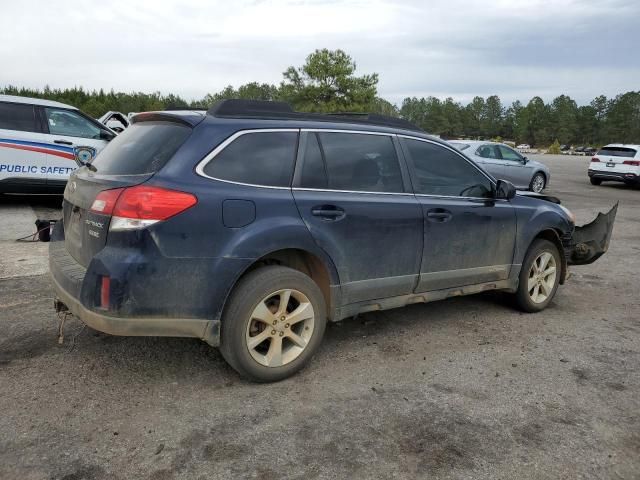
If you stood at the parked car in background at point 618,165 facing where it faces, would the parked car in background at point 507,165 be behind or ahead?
behind

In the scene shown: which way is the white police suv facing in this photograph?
to the viewer's right

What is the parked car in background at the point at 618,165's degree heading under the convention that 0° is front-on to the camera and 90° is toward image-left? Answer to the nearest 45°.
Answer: approximately 225°

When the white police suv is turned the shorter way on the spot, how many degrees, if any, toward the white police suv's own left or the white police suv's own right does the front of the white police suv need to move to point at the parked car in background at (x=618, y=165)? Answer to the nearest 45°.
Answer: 0° — it already faces it

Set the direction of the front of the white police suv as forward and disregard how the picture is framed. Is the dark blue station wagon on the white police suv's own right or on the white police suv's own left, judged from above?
on the white police suv's own right

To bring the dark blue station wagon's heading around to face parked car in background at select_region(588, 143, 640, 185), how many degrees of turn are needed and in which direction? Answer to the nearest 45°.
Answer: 0° — it already faces it

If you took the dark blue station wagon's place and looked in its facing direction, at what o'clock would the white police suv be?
The white police suv is roughly at 9 o'clock from the dark blue station wagon.

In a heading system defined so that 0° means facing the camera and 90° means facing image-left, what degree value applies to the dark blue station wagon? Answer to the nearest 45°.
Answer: approximately 225°

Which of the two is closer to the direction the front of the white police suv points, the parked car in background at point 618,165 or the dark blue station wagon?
the parked car in background
